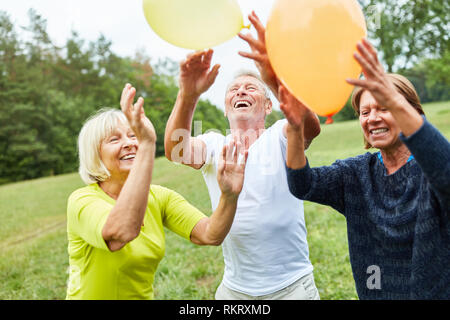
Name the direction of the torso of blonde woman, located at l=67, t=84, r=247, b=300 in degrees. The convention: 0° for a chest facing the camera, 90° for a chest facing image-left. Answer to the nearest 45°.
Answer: approximately 315°

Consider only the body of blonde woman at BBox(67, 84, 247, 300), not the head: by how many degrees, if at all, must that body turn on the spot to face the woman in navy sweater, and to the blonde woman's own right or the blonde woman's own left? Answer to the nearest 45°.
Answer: approximately 45° to the blonde woman's own left

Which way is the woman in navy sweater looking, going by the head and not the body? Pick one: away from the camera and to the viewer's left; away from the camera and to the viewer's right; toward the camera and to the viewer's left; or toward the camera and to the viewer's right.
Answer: toward the camera and to the viewer's left

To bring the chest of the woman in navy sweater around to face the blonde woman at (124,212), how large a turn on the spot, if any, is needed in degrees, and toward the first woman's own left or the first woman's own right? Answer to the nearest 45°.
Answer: approximately 45° to the first woman's own right

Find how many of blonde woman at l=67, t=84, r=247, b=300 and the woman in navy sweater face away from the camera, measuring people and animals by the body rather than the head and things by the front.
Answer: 0

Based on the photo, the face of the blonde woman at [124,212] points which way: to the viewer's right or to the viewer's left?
to the viewer's right

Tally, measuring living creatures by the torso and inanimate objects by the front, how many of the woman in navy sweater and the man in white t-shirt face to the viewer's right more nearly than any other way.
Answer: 0

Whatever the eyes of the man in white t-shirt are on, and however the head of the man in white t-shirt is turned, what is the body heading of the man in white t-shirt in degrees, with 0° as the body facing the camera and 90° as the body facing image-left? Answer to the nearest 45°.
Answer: approximately 0°
